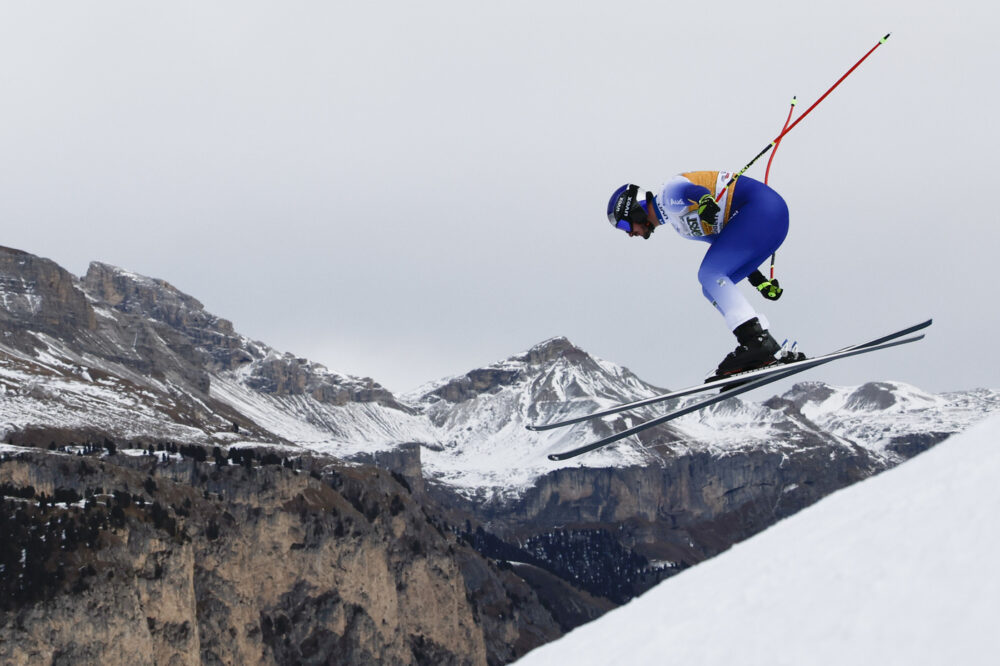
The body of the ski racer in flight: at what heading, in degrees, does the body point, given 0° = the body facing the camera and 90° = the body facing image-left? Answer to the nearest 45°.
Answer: approximately 90°
